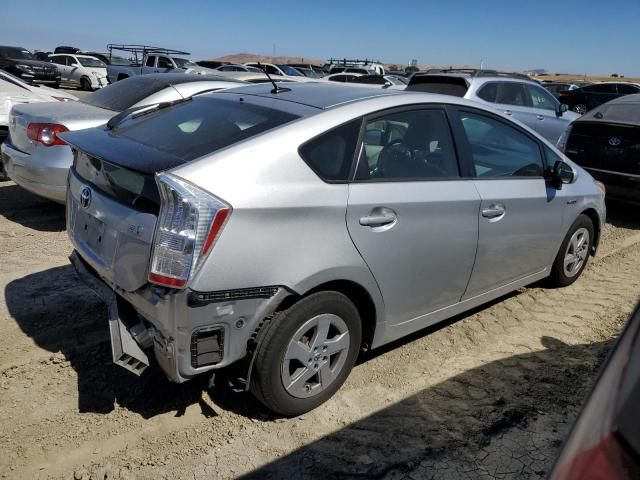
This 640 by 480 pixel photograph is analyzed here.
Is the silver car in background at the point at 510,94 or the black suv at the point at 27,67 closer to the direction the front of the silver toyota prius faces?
the silver car in background

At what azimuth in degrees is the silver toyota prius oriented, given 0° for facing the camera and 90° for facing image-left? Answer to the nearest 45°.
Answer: approximately 225°

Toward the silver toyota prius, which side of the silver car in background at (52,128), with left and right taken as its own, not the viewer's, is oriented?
right

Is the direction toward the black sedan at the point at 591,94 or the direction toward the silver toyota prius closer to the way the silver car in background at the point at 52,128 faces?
the black sedan

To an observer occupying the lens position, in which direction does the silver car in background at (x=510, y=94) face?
facing away from the viewer and to the right of the viewer

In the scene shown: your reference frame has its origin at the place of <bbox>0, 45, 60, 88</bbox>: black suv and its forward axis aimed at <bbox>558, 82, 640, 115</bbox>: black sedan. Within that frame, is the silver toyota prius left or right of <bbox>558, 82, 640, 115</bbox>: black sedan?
right

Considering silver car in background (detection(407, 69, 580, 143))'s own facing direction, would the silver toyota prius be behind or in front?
behind

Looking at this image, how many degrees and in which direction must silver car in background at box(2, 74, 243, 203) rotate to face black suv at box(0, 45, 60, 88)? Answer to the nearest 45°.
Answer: approximately 45° to its left

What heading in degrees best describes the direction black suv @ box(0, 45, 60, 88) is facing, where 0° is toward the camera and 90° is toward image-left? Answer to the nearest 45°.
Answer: approximately 315°

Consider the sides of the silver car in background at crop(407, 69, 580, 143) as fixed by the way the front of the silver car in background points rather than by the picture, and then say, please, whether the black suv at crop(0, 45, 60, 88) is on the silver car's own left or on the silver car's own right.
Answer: on the silver car's own left
